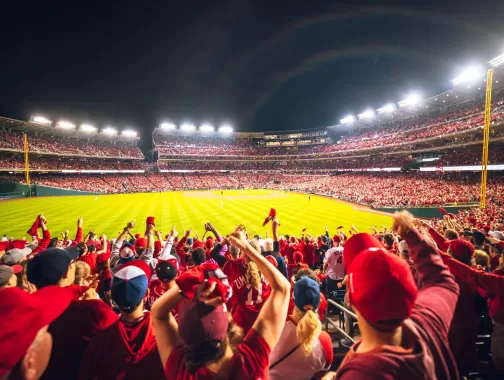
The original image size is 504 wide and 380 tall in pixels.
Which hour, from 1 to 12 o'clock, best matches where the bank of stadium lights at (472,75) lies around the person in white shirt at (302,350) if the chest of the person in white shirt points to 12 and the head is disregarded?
The bank of stadium lights is roughly at 1 o'clock from the person in white shirt.

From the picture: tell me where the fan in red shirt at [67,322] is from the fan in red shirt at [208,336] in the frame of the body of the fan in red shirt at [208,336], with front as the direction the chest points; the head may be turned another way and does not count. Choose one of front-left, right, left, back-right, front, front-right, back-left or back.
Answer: front-left

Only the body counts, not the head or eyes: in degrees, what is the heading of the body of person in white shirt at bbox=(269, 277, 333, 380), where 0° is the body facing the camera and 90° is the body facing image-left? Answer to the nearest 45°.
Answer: approximately 180°

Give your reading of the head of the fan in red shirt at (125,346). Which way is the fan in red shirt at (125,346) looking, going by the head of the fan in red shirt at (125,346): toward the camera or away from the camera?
away from the camera

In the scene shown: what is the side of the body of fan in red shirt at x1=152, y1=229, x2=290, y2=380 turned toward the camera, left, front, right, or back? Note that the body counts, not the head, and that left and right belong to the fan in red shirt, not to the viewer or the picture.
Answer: back

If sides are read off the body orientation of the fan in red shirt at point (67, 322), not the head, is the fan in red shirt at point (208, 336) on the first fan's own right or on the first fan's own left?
on the first fan's own right

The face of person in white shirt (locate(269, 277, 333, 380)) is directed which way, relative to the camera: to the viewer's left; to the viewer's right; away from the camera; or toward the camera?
away from the camera

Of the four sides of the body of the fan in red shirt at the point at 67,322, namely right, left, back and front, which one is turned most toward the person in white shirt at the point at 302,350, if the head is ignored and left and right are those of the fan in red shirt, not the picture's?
right

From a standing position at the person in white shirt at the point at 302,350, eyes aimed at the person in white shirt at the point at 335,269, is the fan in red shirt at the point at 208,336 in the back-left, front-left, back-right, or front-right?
back-left

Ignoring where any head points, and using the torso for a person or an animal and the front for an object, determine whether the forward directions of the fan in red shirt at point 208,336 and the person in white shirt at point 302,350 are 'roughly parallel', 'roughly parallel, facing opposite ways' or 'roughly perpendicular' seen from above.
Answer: roughly parallel

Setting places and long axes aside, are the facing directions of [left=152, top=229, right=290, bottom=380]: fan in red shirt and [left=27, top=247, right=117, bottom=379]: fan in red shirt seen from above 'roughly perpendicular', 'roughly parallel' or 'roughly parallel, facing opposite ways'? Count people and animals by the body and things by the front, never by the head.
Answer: roughly parallel

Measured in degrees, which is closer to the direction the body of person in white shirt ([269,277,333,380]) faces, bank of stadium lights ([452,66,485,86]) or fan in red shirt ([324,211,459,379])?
the bank of stadium lights

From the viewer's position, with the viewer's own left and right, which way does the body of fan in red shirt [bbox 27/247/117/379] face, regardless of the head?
facing away from the viewer and to the right of the viewer

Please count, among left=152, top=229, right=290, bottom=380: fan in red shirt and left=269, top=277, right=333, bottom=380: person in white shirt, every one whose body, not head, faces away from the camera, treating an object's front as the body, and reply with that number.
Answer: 2

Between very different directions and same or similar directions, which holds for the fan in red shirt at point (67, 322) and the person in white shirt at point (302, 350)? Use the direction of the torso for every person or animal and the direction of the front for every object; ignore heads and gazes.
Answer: same or similar directions
